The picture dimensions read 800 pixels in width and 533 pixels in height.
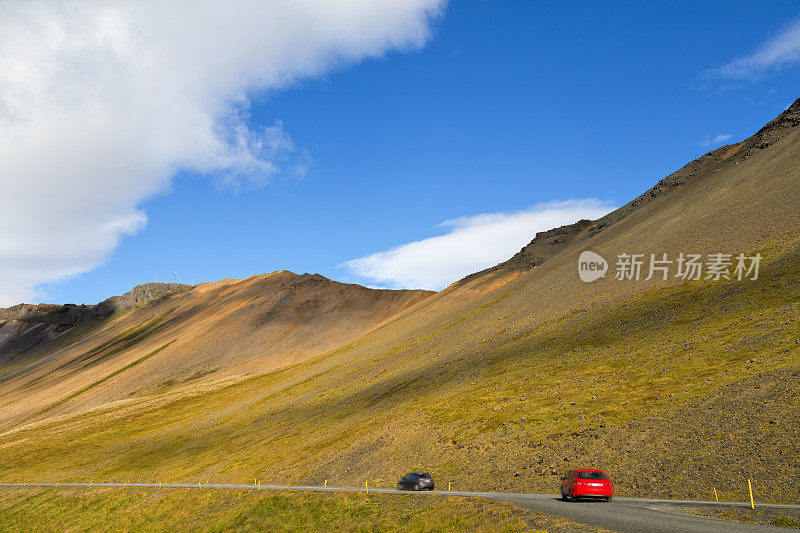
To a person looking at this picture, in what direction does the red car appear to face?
facing away from the viewer and to the left of the viewer

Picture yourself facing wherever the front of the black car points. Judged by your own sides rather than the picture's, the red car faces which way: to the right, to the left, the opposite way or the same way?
the same way

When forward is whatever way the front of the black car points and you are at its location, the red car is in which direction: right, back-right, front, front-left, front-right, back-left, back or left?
back

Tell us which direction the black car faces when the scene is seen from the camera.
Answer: facing away from the viewer and to the left of the viewer

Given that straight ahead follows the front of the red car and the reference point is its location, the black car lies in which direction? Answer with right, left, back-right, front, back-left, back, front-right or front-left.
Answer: front

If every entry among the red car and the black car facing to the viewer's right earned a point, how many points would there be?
0
